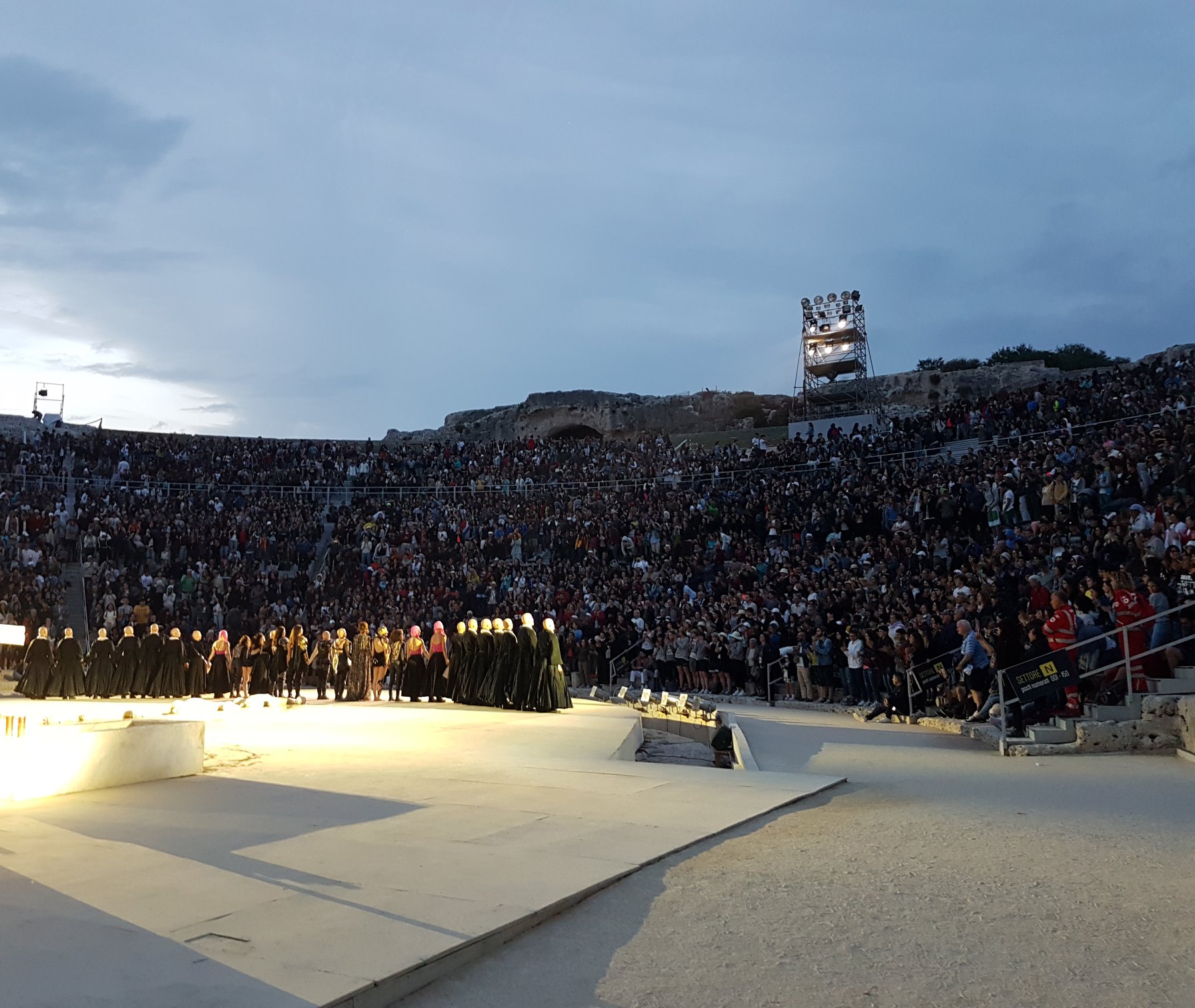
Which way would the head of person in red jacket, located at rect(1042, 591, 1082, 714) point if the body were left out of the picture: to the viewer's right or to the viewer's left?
to the viewer's left

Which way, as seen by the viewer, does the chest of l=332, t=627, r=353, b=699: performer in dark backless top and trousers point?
away from the camera

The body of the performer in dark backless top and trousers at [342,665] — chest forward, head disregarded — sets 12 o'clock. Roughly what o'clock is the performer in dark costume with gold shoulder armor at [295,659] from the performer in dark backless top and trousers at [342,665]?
the performer in dark costume with gold shoulder armor at [295,659] is roughly at 10 o'clock from the performer in dark backless top and trousers at [342,665].

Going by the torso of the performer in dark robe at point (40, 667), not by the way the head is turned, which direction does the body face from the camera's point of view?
away from the camera

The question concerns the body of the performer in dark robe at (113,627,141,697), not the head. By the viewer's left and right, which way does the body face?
facing away from the viewer

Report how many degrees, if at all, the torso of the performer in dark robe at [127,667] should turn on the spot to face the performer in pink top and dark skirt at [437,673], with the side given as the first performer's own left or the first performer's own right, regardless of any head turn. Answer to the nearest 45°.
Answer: approximately 135° to the first performer's own right

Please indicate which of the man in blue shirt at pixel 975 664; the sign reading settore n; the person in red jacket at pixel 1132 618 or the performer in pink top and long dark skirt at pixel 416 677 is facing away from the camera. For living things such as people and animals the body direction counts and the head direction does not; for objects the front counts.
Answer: the performer in pink top and long dark skirt

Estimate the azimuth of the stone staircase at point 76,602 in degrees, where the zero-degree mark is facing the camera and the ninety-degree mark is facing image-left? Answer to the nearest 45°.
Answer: approximately 0°

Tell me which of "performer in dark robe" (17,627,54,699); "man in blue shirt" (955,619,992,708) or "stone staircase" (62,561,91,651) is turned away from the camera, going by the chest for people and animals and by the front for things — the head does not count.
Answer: the performer in dark robe

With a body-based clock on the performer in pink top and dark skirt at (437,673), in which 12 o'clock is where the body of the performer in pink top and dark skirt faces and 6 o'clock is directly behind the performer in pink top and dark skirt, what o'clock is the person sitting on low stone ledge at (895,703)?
The person sitting on low stone ledge is roughly at 4 o'clock from the performer in pink top and dark skirt.

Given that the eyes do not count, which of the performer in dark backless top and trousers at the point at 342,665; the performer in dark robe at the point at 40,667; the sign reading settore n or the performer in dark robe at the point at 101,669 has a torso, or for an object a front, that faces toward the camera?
the sign reading settore n

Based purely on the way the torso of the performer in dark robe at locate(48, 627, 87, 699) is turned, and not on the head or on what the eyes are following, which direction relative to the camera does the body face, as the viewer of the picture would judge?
away from the camera

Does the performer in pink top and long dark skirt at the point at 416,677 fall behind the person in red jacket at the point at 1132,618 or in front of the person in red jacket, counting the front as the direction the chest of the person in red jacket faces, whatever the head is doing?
in front
